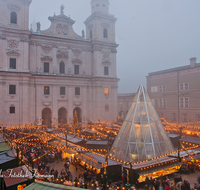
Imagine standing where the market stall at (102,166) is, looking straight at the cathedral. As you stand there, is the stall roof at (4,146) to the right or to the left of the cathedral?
left

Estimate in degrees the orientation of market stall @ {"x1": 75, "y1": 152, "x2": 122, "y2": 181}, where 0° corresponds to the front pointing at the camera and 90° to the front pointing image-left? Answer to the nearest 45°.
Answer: approximately 45°

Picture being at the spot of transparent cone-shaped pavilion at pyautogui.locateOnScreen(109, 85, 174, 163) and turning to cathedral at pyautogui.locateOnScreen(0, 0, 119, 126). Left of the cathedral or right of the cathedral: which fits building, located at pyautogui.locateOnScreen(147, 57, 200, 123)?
right

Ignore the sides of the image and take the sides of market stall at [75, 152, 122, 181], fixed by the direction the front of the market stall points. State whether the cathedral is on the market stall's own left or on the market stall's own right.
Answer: on the market stall's own right

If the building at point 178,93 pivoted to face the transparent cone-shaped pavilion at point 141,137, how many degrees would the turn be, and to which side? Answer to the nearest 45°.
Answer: approximately 45° to its left
